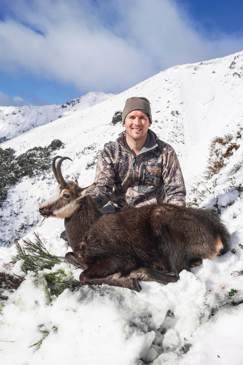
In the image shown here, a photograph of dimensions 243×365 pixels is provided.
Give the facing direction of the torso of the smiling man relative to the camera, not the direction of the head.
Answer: toward the camera

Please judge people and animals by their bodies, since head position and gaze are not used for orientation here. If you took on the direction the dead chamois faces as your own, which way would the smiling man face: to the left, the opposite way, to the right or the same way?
to the left

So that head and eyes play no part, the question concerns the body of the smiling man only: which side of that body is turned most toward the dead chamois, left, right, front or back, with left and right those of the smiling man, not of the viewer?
front

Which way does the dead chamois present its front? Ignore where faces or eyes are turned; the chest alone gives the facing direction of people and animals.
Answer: to the viewer's left

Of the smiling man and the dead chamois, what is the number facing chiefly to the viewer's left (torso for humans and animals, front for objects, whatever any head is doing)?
1

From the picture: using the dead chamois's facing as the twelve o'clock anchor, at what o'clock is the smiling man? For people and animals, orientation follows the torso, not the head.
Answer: The smiling man is roughly at 3 o'clock from the dead chamois.
